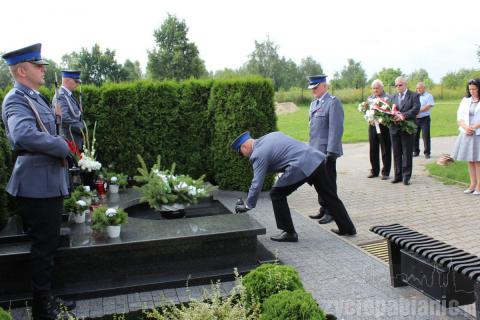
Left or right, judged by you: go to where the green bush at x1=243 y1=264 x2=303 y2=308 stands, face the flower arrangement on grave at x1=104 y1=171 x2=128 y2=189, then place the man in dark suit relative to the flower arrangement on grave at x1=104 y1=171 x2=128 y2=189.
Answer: right

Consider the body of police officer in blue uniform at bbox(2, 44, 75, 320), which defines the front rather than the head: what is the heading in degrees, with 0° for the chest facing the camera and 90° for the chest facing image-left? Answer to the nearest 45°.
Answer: approximately 270°

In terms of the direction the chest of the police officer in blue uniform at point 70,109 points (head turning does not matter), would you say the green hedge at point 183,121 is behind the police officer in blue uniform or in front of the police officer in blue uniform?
in front

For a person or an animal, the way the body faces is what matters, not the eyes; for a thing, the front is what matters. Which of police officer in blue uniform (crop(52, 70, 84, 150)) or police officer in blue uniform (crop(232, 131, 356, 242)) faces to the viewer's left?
police officer in blue uniform (crop(232, 131, 356, 242))

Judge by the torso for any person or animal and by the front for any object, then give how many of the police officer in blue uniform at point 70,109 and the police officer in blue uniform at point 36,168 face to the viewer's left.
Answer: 0

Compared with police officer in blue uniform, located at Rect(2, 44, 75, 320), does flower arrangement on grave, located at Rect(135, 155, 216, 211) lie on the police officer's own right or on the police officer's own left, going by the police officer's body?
on the police officer's own left

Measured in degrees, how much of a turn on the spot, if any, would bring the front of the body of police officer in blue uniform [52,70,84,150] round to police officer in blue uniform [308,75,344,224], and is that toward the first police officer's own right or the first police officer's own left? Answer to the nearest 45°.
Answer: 0° — they already face them

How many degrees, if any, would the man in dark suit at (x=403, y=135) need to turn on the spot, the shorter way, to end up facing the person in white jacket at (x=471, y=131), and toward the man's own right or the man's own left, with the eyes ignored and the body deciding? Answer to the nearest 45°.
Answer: approximately 90° to the man's own left

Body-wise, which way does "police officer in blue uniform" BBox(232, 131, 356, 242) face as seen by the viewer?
to the viewer's left

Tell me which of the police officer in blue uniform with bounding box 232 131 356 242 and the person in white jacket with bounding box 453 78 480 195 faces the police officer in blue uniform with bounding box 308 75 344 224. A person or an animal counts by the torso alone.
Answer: the person in white jacket

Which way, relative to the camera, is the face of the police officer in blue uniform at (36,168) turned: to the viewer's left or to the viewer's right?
to the viewer's right

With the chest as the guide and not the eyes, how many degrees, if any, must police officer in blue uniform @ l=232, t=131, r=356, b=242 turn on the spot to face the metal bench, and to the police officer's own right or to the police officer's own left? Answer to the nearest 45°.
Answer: approximately 135° to the police officer's own left

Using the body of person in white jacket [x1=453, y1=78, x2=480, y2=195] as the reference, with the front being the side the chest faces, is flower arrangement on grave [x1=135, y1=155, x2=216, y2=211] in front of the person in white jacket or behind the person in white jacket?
in front

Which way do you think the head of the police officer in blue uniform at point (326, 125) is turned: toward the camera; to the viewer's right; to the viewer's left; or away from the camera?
to the viewer's left

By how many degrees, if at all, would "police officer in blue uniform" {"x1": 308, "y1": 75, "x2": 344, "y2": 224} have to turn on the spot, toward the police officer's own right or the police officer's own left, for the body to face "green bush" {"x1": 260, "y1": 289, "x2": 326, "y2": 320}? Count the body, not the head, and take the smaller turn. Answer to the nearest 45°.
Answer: approximately 45° to the police officer's own left

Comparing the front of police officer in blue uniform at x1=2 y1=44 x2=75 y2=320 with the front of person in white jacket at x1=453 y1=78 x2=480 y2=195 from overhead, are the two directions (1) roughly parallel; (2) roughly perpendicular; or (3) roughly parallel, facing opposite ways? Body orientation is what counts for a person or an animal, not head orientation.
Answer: roughly parallel, facing opposite ways

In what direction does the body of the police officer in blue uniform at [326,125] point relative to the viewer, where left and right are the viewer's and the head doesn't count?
facing the viewer and to the left of the viewer
